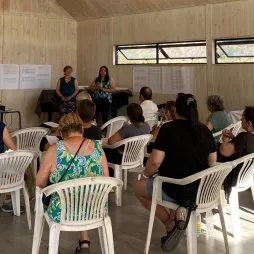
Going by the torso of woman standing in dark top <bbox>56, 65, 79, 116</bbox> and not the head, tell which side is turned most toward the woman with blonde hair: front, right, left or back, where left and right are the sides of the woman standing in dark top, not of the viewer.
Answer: front

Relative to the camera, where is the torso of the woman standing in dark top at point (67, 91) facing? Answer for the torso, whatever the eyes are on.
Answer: toward the camera

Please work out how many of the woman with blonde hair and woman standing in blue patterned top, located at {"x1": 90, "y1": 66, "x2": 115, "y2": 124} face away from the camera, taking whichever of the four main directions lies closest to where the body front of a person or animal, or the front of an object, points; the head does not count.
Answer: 1

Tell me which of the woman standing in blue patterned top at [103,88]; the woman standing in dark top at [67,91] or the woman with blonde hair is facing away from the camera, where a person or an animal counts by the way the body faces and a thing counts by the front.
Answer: the woman with blonde hair

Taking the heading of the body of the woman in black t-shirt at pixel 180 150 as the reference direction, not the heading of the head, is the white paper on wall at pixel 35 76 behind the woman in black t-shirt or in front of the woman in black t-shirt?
in front

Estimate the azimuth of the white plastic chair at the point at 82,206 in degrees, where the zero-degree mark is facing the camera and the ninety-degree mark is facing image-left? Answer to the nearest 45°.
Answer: approximately 135°

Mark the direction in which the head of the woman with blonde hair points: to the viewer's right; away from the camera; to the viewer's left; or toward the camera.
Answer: away from the camera

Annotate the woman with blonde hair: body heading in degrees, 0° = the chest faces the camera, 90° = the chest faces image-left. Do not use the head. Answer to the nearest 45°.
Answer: approximately 180°

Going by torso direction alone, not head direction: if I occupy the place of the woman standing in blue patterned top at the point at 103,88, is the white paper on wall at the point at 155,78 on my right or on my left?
on my left

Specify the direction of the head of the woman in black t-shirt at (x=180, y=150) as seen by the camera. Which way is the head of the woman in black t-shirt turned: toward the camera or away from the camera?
away from the camera

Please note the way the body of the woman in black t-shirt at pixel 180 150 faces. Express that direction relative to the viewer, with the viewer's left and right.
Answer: facing away from the viewer and to the left of the viewer

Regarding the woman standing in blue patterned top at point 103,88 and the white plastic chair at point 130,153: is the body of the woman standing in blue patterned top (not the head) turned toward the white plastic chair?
yes

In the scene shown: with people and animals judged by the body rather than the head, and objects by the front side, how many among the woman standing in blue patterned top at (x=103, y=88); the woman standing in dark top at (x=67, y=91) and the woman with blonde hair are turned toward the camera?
2

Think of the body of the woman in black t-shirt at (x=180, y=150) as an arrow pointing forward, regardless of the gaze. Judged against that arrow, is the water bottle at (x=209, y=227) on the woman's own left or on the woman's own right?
on the woman's own right
